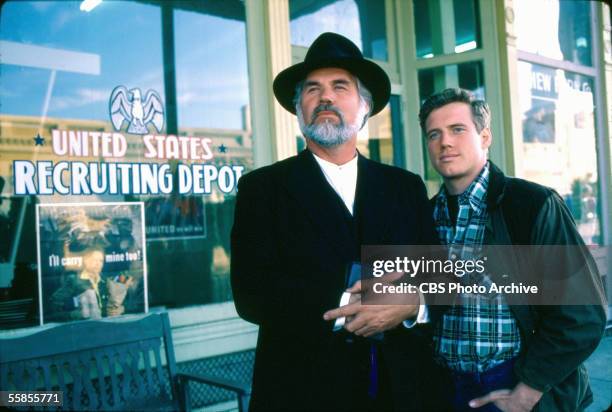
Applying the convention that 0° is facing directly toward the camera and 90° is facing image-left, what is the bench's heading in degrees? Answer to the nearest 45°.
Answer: approximately 315°

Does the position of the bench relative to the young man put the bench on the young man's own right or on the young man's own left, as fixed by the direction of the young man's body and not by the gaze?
on the young man's own right

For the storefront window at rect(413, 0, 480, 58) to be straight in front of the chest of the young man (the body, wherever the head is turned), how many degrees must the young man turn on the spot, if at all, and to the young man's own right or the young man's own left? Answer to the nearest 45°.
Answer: approximately 135° to the young man's own right

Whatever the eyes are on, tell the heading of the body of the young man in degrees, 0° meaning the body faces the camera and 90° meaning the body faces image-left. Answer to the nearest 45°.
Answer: approximately 45°

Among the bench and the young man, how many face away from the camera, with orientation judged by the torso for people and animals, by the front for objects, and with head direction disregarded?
0
